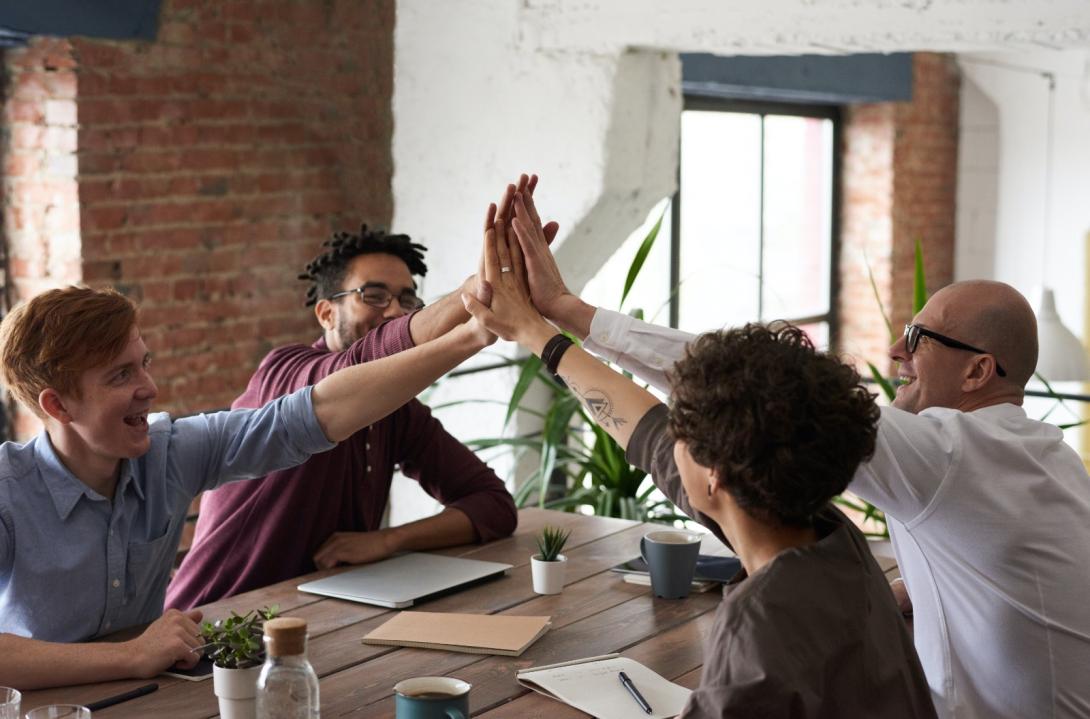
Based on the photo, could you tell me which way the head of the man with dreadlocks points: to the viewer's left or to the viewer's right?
to the viewer's right

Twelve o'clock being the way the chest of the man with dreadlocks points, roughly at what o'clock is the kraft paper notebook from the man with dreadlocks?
The kraft paper notebook is roughly at 1 o'clock from the man with dreadlocks.

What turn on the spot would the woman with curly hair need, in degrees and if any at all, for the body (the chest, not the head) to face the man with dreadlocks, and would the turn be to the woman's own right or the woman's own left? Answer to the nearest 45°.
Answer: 0° — they already face them

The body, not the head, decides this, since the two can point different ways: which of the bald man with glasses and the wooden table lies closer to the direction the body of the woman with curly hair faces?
the wooden table

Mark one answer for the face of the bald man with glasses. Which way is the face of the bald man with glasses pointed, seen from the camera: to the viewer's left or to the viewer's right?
to the viewer's left

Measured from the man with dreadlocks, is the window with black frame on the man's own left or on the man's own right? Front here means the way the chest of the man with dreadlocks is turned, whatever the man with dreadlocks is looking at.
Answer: on the man's own left

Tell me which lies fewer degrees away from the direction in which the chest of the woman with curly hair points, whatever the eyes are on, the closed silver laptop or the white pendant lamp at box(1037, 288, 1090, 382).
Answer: the closed silver laptop

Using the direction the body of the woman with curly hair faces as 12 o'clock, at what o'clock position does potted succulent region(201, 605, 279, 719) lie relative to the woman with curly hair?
The potted succulent is roughly at 11 o'clock from the woman with curly hair.

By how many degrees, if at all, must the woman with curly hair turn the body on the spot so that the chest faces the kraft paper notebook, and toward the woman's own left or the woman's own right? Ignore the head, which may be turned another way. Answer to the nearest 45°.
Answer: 0° — they already face it

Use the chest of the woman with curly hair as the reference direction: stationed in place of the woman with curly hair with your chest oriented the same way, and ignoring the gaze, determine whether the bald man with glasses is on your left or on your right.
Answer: on your right

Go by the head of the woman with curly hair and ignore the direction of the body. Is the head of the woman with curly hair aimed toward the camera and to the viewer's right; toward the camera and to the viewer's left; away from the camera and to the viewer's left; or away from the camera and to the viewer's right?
away from the camera and to the viewer's left

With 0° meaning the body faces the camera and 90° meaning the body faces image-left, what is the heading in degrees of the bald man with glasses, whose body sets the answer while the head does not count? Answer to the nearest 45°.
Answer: approximately 135°
